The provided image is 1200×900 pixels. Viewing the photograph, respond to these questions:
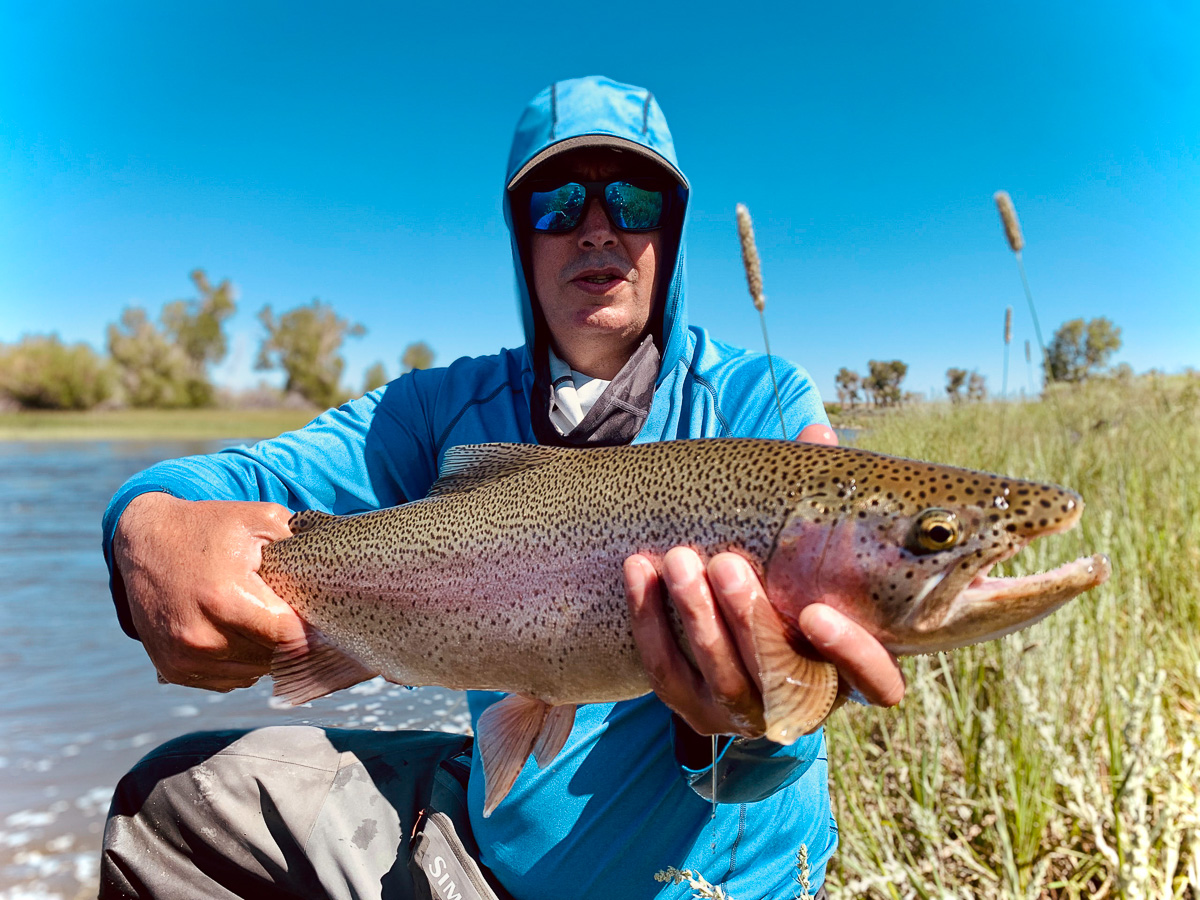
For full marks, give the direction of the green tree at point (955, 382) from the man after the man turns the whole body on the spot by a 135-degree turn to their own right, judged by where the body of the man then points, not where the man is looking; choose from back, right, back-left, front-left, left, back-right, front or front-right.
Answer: right

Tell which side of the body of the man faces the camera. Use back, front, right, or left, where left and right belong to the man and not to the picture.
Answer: front

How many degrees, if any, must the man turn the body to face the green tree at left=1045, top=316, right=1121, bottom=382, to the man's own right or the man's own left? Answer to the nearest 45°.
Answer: approximately 135° to the man's own left
